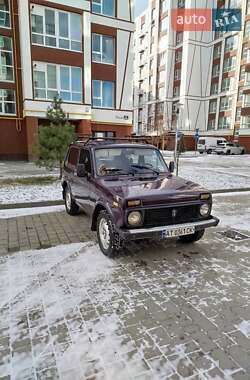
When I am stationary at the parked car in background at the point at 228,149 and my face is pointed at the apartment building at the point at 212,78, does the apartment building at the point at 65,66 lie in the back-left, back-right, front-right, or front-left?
back-left

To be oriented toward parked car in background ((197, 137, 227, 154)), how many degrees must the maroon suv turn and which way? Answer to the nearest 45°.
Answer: approximately 135° to its left

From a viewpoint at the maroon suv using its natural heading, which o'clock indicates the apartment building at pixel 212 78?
The apartment building is roughly at 8 o'clock from the maroon suv.

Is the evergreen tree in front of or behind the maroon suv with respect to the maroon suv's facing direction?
behind

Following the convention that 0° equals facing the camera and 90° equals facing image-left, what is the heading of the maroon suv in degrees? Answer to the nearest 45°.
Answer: approximately 315°

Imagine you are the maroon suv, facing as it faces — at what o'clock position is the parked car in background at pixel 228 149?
The parked car in background is roughly at 8 o'clock from the maroon suv.

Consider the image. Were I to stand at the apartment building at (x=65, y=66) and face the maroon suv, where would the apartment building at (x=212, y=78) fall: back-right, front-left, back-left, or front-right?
back-left

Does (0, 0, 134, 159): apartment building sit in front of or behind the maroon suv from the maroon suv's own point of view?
behind
